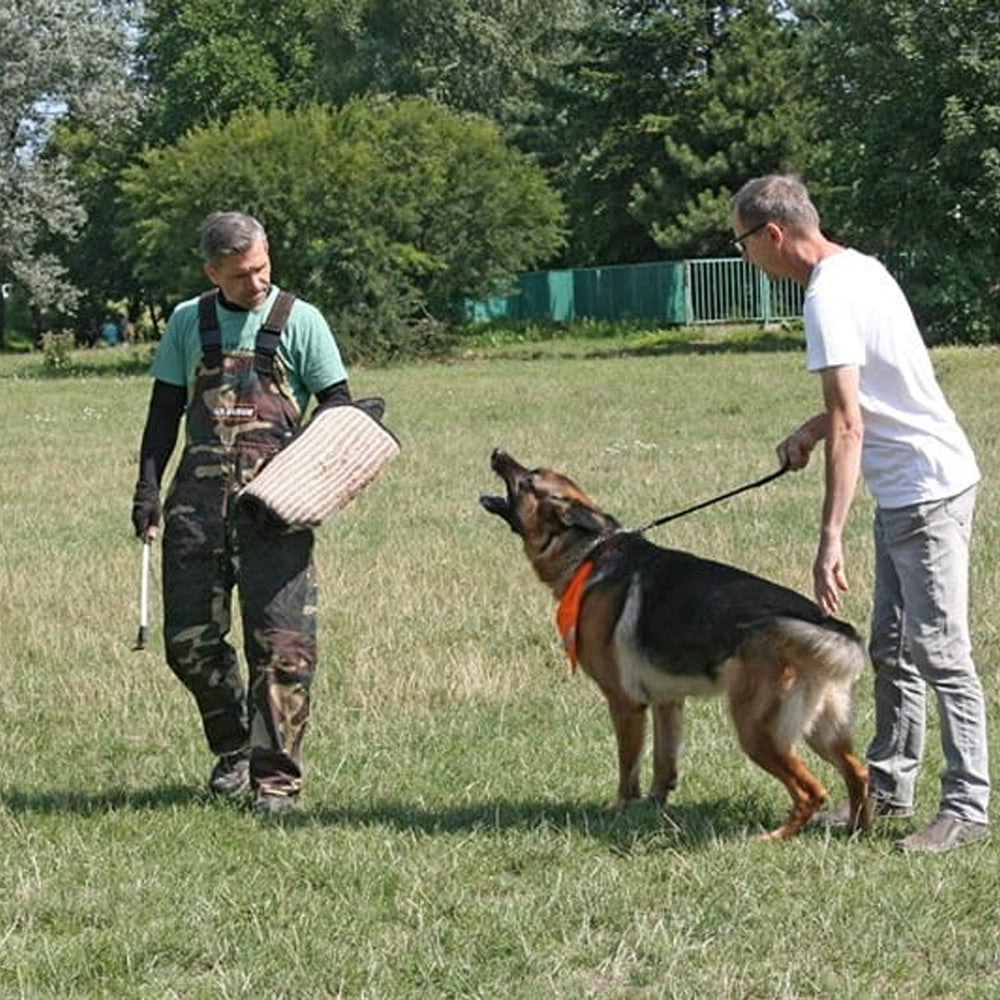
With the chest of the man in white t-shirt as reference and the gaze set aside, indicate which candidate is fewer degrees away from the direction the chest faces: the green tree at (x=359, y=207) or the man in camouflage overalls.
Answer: the man in camouflage overalls

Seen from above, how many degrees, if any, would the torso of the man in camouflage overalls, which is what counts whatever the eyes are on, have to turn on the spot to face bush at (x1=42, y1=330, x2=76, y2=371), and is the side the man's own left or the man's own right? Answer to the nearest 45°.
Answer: approximately 180°

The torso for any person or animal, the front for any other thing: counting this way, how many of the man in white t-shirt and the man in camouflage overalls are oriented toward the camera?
1

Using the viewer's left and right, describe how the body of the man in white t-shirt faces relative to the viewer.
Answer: facing to the left of the viewer

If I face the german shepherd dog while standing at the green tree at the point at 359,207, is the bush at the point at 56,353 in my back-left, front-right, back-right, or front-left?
back-right

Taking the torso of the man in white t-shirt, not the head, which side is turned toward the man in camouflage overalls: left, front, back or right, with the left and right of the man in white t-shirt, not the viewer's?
front

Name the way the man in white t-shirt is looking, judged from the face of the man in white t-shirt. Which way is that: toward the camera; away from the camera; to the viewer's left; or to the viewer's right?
to the viewer's left

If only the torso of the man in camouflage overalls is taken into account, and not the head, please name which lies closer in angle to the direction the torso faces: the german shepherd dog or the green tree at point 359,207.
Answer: the german shepherd dog

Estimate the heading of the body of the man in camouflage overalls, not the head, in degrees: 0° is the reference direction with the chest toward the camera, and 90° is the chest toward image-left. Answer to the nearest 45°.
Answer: approximately 0°

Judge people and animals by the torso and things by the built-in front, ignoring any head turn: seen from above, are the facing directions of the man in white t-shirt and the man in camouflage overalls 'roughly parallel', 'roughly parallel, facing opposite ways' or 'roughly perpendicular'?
roughly perpendicular
